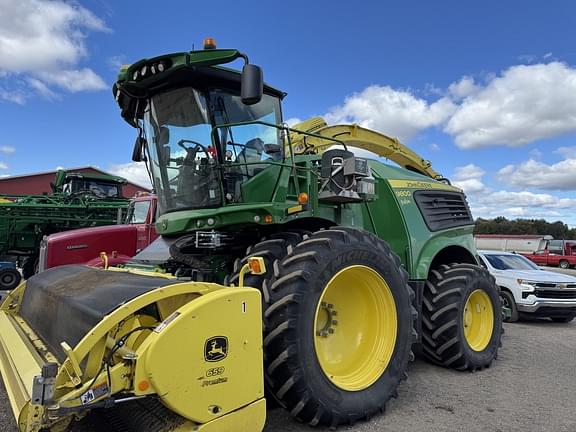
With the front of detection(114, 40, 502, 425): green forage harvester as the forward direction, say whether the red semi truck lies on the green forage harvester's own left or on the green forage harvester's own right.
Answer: on the green forage harvester's own right

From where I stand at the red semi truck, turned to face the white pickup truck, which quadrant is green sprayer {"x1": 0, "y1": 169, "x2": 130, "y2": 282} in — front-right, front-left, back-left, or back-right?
back-left

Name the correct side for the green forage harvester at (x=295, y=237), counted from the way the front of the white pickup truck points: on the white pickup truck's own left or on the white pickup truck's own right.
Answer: on the white pickup truck's own right

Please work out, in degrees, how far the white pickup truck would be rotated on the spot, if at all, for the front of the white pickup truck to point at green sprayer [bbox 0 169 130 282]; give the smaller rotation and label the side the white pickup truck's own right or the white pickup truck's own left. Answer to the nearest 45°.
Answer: approximately 135° to the white pickup truck's own right

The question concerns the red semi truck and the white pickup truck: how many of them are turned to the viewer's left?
1

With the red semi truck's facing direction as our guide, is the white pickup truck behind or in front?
behind

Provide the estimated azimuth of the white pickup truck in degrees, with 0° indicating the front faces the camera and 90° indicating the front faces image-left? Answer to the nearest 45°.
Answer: approximately 315°

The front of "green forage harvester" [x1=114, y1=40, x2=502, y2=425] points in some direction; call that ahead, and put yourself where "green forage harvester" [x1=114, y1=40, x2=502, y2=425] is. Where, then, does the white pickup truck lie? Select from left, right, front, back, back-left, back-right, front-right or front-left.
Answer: back

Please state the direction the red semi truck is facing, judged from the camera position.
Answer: facing to the left of the viewer

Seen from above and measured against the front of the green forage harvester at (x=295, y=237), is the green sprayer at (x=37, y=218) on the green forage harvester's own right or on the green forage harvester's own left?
on the green forage harvester's own right

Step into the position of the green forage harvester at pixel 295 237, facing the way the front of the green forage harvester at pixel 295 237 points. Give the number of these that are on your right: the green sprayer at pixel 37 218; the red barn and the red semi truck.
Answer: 3

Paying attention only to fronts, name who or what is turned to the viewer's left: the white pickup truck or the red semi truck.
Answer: the red semi truck

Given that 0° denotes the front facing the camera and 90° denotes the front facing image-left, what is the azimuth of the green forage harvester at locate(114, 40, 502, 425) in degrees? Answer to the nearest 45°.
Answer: approximately 45°
